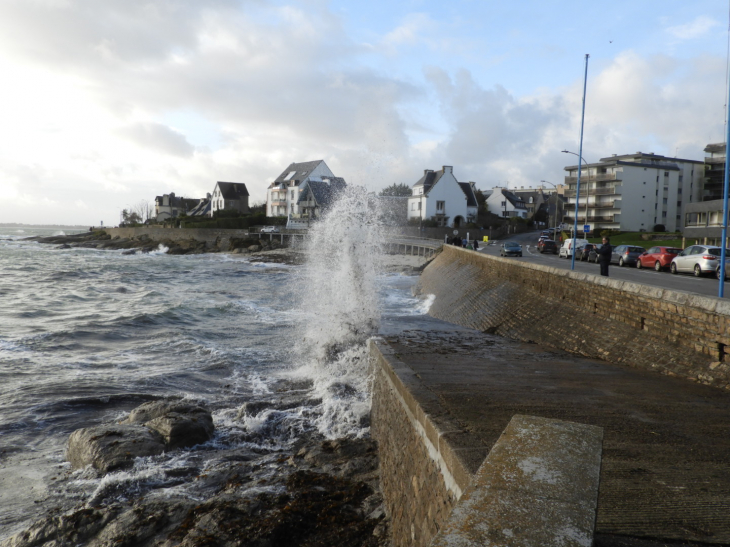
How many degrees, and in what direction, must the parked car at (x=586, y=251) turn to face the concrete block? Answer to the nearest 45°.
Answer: approximately 135° to its left

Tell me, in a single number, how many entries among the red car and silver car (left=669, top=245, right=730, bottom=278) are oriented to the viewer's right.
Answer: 0

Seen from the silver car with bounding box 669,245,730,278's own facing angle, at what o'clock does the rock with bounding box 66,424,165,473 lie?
The rock is roughly at 8 o'clock from the silver car.

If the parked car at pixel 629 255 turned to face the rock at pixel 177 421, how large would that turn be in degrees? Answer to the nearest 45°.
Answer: approximately 135° to its left

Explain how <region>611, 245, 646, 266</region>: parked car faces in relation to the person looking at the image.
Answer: facing away from the viewer and to the left of the viewer

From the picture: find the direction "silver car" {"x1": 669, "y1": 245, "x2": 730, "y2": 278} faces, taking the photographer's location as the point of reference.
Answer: facing away from the viewer and to the left of the viewer

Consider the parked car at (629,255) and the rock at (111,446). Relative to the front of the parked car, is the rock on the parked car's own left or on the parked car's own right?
on the parked car's own left

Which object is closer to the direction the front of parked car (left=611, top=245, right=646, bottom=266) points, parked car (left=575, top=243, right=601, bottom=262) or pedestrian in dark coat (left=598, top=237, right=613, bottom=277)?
the parked car

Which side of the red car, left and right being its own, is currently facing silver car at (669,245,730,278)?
back

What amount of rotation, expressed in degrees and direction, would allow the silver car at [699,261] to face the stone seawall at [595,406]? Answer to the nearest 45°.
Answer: approximately 135° to its left

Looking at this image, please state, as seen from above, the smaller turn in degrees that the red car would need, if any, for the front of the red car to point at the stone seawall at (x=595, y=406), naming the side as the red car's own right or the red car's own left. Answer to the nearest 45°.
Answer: approximately 135° to the red car's own left

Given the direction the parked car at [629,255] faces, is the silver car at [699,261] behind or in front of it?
behind

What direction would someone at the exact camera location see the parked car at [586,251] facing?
facing away from the viewer and to the left of the viewer

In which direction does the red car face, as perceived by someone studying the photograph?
facing away from the viewer and to the left of the viewer
